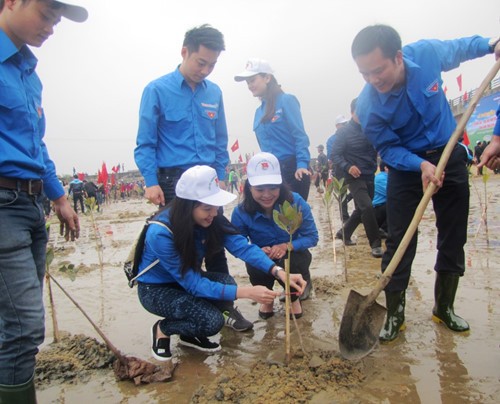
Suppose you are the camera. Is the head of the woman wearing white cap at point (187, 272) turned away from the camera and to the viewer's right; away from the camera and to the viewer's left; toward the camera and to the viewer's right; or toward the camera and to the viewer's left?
toward the camera and to the viewer's right

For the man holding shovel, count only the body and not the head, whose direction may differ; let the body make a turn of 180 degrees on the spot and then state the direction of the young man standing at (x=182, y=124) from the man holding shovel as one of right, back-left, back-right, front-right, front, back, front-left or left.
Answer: left

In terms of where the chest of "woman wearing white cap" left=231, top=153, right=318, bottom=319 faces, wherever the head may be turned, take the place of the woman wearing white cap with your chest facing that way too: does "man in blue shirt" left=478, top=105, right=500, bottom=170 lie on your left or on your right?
on your left

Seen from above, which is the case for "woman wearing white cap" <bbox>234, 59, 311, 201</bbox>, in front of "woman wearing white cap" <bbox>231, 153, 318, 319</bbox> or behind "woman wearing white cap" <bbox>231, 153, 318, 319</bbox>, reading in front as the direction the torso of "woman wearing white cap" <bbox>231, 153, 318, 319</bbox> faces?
behind

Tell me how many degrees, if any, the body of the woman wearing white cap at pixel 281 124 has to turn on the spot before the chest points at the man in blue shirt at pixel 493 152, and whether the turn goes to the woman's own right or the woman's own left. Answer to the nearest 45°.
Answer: approximately 90° to the woman's own left

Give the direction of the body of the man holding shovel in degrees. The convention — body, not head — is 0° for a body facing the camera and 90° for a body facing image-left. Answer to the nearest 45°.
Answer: approximately 0°

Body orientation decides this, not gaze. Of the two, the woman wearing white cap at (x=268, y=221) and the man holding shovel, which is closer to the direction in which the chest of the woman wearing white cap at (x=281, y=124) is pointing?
the woman wearing white cap

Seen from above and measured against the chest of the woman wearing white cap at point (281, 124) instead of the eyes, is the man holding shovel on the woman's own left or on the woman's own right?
on the woman's own left

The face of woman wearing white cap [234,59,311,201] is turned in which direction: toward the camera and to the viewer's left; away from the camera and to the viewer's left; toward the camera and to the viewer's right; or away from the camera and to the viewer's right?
toward the camera and to the viewer's left

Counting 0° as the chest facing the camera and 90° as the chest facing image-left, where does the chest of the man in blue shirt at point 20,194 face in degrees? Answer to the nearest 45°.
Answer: approximately 315°

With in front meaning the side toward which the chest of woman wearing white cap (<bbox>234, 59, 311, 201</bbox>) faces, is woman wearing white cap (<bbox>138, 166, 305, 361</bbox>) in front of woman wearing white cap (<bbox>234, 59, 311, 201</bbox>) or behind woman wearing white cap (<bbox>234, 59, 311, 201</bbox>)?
in front
